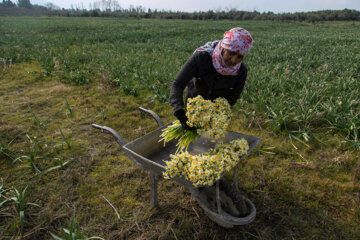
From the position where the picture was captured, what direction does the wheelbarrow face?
facing the viewer and to the right of the viewer
